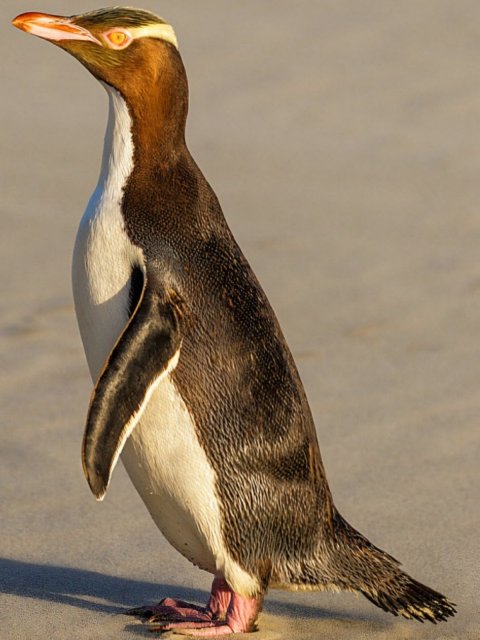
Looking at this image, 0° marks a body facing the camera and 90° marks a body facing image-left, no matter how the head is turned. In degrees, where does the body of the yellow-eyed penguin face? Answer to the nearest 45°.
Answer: approximately 90°
